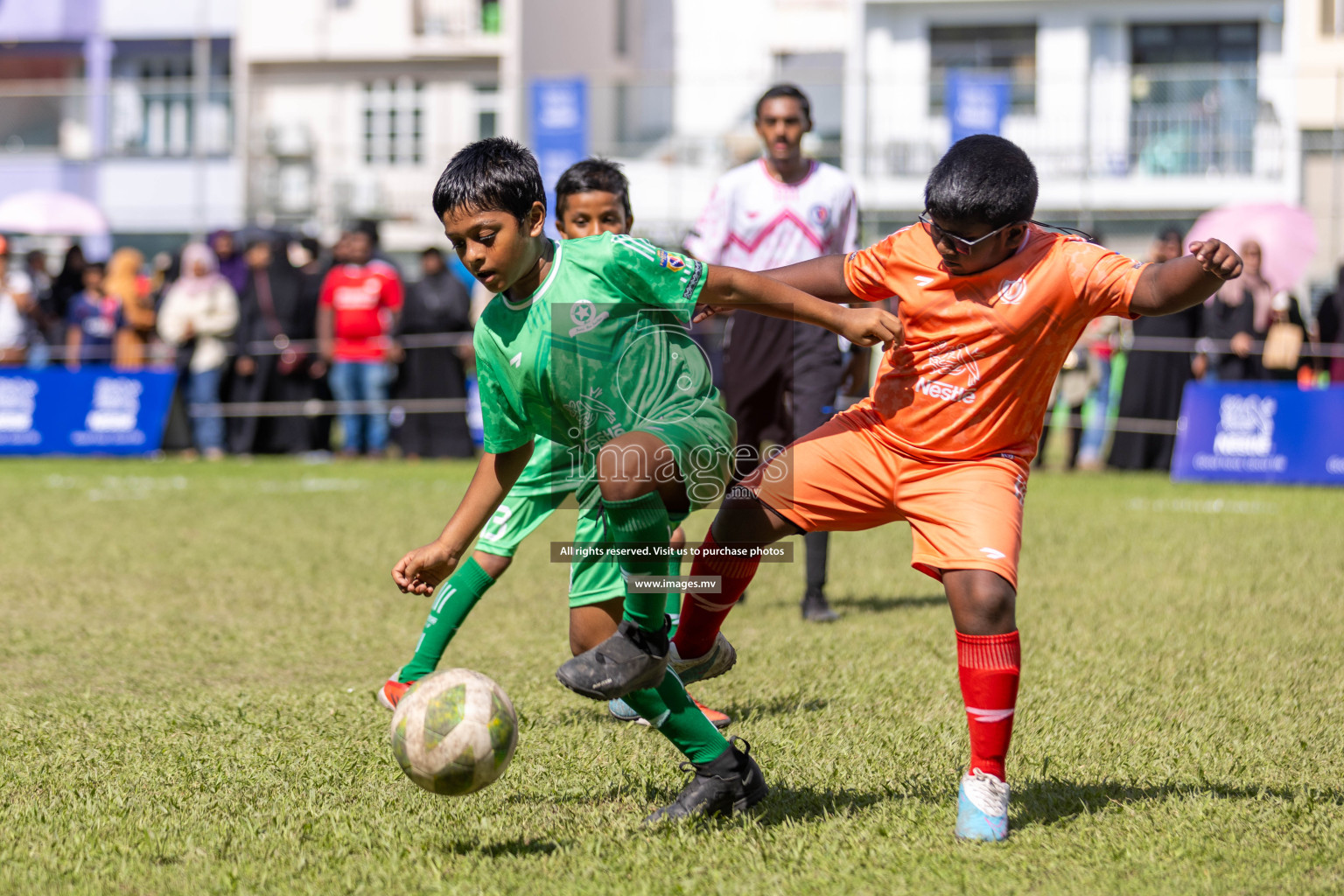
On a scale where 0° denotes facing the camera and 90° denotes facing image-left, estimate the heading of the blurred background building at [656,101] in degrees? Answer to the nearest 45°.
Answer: approximately 0°

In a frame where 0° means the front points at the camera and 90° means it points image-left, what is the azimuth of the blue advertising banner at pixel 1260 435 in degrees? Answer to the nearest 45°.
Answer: approximately 0°

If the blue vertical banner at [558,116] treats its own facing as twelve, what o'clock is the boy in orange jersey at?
The boy in orange jersey is roughly at 12 o'clock from the blue vertical banner.
